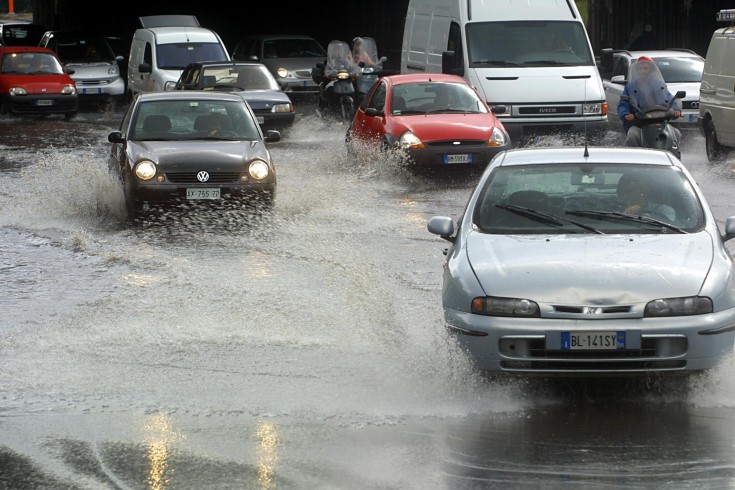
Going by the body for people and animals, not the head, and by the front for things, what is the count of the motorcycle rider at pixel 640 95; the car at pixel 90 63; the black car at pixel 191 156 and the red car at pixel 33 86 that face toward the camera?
4

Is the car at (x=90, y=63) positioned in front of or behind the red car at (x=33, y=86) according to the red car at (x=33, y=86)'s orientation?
behind

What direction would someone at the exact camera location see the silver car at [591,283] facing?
facing the viewer

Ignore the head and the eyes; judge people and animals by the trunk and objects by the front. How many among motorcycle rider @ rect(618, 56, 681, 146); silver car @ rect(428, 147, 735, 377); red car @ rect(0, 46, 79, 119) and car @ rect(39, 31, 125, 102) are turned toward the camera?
4

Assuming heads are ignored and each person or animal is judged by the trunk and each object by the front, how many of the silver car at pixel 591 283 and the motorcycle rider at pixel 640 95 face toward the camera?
2

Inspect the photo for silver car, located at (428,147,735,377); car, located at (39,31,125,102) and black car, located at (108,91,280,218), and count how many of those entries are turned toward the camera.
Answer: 3

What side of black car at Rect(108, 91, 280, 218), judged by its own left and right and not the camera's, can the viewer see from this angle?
front

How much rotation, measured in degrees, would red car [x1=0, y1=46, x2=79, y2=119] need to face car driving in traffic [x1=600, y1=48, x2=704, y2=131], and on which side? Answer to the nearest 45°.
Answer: approximately 45° to its left

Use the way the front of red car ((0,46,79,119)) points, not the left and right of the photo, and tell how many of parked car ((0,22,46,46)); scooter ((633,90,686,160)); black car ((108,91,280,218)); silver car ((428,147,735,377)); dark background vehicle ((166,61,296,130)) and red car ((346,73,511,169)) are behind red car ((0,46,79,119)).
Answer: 1

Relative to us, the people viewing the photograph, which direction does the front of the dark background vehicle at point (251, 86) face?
facing the viewer and to the right of the viewer

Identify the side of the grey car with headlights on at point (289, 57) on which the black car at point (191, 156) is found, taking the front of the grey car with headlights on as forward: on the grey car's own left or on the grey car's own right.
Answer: on the grey car's own right

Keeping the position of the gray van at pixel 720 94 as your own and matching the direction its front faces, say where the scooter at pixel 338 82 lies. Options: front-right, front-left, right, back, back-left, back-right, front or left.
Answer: back
